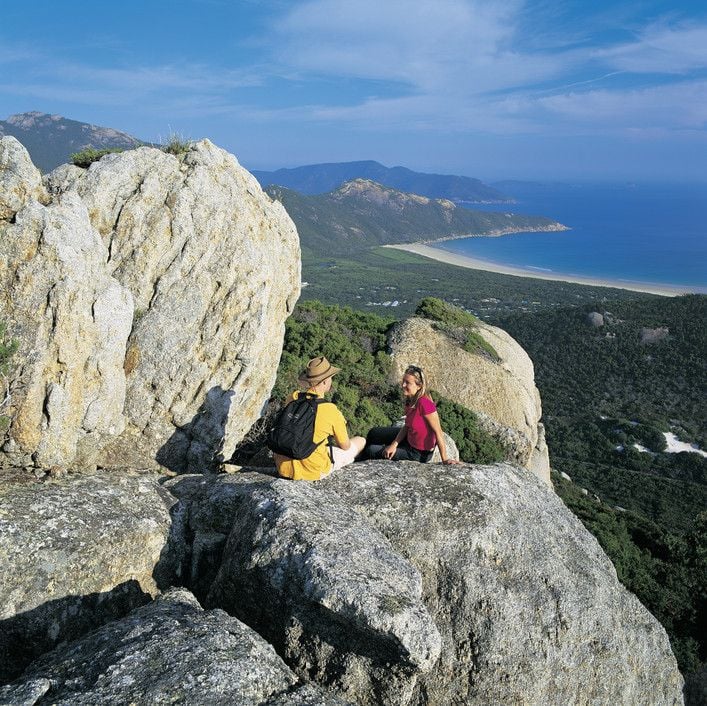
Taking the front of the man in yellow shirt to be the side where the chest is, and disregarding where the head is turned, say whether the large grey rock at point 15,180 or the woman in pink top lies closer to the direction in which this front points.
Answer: the woman in pink top

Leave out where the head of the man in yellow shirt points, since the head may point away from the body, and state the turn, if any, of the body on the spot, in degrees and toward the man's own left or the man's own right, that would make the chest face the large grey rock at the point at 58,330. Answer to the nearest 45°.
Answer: approximately 135° to the man's own left

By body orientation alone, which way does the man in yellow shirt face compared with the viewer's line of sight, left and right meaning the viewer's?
facing away from the viewer and to the right of the viewer

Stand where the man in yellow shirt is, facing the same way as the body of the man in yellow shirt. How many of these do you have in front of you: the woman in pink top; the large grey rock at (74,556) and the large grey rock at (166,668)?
1

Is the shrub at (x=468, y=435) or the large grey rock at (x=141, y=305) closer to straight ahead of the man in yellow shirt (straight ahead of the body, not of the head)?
the shrub

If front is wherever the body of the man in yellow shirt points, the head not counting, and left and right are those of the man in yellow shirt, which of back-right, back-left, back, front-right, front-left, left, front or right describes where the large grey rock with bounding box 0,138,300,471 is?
left

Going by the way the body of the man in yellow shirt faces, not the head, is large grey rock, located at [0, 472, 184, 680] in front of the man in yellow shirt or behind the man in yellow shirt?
behind

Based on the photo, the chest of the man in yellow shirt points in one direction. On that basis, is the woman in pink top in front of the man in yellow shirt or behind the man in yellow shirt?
in front

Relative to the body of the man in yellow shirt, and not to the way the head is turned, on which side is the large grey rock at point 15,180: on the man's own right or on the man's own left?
on the man's own left

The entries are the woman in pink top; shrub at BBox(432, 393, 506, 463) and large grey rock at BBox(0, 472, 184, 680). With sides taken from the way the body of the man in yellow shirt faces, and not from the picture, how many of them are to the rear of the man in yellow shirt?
1
